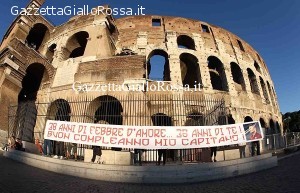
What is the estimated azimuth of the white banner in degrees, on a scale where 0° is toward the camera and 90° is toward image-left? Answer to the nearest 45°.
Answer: approximately 0°

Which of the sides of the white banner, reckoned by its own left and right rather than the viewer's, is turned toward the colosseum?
back

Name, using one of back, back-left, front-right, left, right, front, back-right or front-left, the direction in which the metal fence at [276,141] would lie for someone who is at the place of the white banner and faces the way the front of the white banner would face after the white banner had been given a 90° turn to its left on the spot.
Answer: front-left

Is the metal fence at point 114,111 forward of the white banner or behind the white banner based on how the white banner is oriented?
behind

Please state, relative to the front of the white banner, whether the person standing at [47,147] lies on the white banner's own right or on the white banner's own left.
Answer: on the white banner's own right
